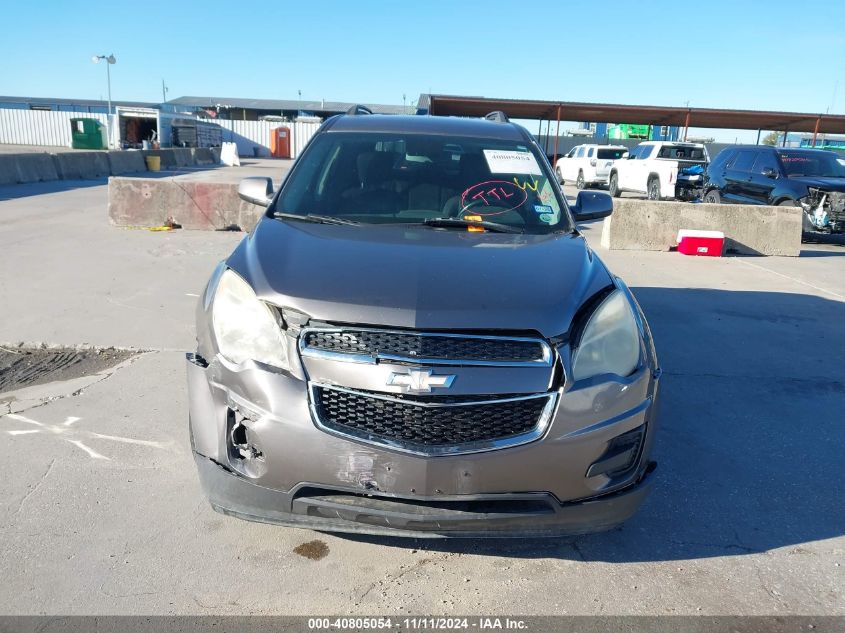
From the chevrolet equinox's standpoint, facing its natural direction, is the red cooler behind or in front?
behind

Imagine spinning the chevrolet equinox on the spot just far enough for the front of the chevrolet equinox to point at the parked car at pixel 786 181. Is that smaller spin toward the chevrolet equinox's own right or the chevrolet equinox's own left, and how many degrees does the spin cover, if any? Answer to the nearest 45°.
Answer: approximately 135° to the chevrolet equinox's own left

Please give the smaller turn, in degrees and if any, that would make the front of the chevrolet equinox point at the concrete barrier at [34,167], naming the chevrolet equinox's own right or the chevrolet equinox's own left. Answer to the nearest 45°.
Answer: approximately 135° to the chevrolet equinox's own right

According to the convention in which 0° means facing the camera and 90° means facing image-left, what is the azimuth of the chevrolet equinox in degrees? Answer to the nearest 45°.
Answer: approximately 0°

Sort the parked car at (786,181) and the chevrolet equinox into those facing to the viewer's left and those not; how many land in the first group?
0

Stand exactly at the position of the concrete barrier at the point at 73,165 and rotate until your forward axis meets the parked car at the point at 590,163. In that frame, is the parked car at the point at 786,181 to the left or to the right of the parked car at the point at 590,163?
right

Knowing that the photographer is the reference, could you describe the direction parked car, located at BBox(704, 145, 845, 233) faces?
facing the viewer and to the right of the viewer

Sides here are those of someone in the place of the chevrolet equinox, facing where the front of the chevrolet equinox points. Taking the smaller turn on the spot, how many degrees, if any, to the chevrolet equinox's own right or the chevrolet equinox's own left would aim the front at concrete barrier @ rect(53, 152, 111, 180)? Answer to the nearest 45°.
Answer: approximately 135° to the chevrolet equinox's own right

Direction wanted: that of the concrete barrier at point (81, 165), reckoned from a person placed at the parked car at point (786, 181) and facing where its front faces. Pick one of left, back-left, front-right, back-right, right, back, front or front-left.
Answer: back-right

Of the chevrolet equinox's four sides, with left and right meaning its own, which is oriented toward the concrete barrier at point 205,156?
back
